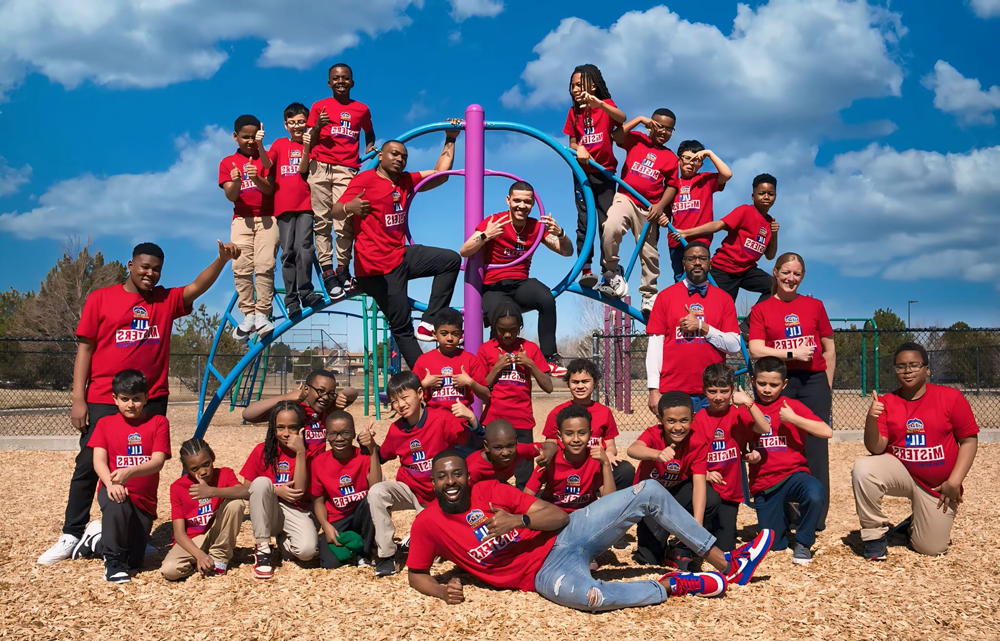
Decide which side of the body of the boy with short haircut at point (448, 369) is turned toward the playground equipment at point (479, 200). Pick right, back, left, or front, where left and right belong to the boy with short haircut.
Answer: back

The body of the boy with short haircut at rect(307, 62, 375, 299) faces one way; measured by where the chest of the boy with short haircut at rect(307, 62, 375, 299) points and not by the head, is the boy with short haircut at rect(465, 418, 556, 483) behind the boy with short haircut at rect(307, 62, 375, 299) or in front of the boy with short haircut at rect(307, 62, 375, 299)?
in front

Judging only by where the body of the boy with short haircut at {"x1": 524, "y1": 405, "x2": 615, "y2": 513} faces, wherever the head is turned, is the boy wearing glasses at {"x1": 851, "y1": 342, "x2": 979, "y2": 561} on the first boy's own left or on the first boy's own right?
on the first boy's own left

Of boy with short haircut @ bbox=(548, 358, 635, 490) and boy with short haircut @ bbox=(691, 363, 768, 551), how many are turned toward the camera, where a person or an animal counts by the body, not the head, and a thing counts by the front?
2

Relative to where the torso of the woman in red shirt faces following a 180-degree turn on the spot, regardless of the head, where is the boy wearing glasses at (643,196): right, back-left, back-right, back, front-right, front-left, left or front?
front-left

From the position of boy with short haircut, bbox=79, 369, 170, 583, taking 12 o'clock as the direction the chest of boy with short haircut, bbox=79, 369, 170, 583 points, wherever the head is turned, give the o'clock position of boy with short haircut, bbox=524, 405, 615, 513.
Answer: boy with short haircut, bbox=524, 405, 615, 513 is roughly at 10 o'clock from boy with short haircut, bbox=79, 369, 170, 583.

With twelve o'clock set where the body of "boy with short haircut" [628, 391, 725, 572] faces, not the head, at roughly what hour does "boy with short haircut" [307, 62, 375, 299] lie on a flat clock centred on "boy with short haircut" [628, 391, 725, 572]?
"boy with short haircut" [307, 62, 375, 299] is roughly at 4 o'clock from "boy with short haircut" [628, 391, 725, 572].
